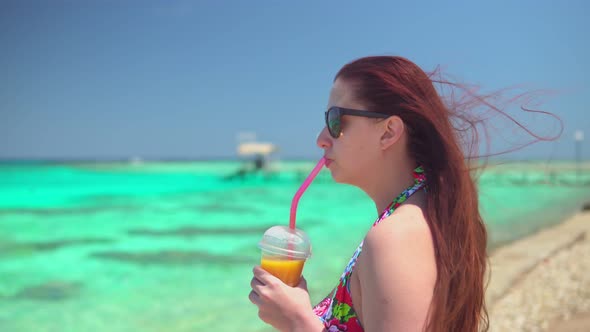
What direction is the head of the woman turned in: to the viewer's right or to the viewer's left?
to the viewer's left

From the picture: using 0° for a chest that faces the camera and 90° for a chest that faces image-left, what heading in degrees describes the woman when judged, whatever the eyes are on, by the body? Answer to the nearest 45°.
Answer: approximately 90°
